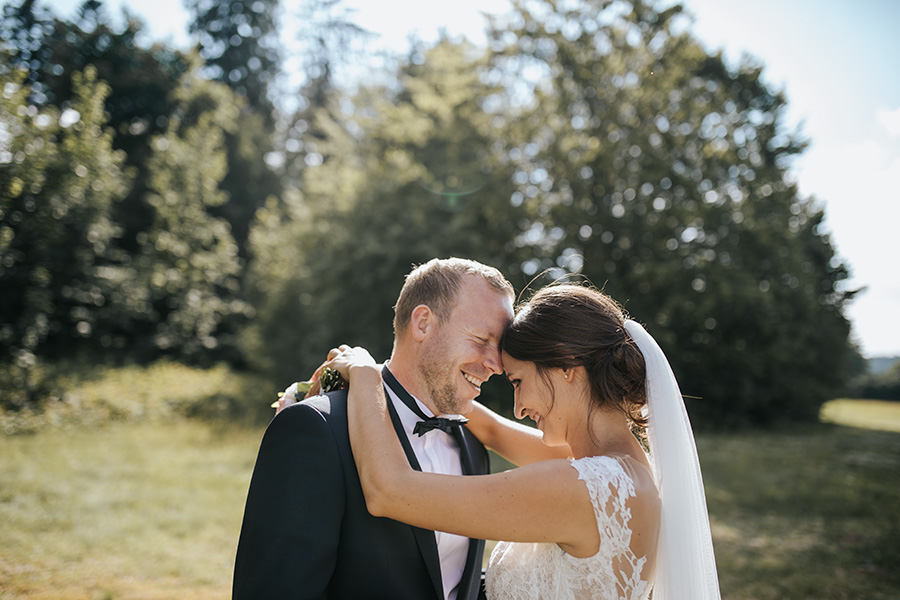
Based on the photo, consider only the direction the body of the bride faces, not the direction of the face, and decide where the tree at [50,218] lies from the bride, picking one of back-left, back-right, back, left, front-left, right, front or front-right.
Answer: front-right

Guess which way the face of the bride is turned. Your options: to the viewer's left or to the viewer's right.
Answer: to the viewer's left

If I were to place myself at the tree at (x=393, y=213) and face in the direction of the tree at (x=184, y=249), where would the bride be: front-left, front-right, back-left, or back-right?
back-left

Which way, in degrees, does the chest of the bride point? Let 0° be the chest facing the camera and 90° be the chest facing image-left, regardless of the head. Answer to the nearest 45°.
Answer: approximately 90°

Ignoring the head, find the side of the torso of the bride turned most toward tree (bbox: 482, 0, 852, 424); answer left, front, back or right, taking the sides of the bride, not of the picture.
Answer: right

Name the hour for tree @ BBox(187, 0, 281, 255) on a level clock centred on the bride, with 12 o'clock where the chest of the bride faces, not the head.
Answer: The tree is roughly at 2 o'clock from the bride.

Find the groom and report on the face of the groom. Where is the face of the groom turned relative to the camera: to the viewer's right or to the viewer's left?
to the viewer's right

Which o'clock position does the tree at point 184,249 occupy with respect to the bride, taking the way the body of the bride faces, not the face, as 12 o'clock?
The tree is roughly at 2 o'clock from the bride.

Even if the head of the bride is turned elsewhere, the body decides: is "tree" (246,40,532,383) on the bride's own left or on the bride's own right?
on the bride's own right
